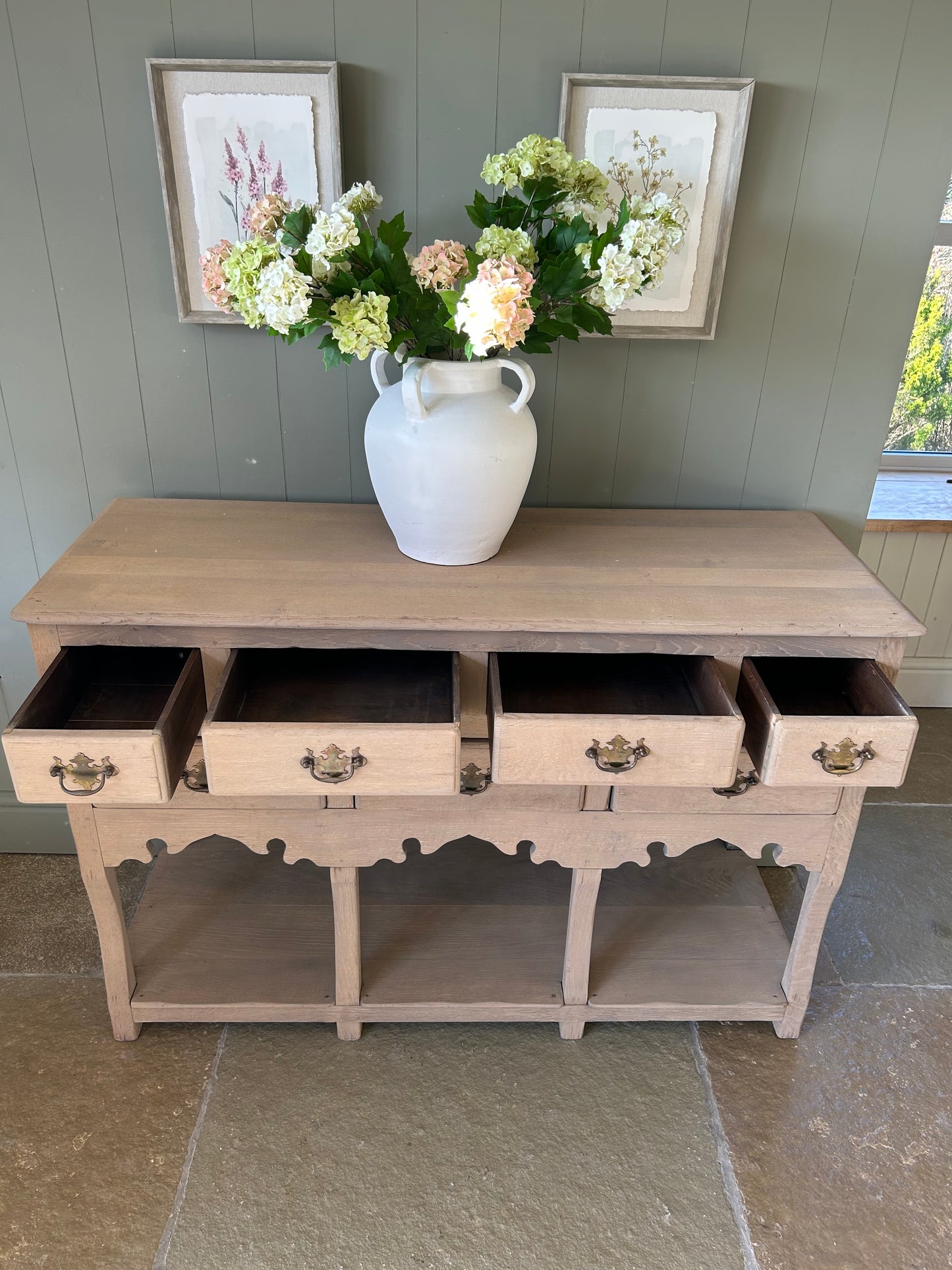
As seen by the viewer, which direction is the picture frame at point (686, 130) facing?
toward the camera

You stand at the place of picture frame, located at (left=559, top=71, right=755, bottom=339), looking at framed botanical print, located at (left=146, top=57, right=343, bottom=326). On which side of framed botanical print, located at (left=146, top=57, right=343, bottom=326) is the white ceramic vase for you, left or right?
left

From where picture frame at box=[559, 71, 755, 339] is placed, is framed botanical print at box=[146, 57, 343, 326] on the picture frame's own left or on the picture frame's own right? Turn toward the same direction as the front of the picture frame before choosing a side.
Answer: on the picture frame's own right

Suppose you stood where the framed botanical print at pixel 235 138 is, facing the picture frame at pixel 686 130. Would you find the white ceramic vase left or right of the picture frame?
right

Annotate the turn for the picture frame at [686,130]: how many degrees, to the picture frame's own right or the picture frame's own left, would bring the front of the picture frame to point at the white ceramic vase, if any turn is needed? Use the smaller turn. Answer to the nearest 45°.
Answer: approximately 45° to the picture frame's own right

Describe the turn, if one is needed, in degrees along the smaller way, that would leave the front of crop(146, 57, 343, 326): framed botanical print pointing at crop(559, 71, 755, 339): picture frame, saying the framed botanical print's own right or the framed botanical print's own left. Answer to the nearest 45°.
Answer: approximately 90° to the framed botanical print's own left

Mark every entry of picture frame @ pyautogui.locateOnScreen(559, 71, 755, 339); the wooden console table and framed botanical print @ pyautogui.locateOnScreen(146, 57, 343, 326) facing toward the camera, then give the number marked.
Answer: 3

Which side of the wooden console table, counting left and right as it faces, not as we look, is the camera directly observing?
front

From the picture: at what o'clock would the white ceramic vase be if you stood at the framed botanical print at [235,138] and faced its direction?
The white ceramic vase is roughly at 11 o'clock from the framed botanical print.
